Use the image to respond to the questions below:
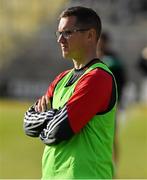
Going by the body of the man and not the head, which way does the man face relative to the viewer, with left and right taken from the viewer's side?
facing the viewer and to the left of the viewer

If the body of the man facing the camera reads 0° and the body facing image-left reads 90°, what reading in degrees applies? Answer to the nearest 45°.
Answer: approximately 45°
